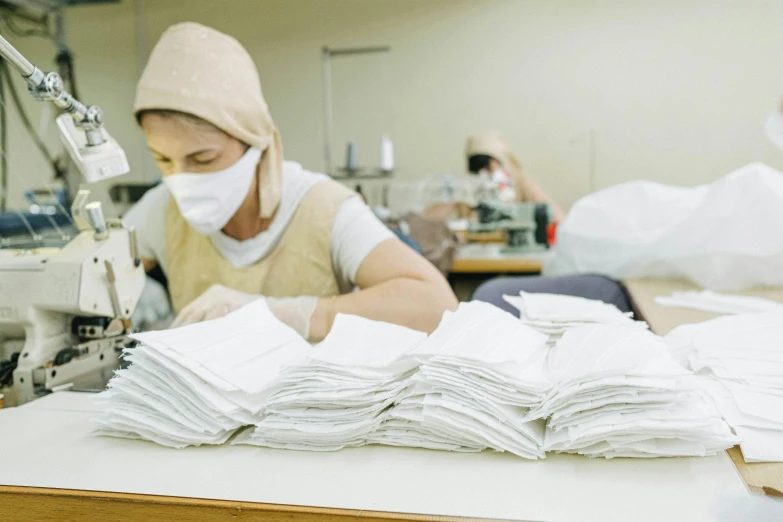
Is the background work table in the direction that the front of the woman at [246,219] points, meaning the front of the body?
no

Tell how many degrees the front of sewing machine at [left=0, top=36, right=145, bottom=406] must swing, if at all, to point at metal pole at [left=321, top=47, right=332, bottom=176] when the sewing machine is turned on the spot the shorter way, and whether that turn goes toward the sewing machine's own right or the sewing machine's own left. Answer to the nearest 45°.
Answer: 0° — it already faces it

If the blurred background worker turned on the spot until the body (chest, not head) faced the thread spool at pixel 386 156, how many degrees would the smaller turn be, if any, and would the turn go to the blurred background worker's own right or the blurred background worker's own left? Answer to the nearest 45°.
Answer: approximately 45° to the blurred background worker's own right

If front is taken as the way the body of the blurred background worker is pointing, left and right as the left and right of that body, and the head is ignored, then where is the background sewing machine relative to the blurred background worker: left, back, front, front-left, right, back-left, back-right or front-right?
front-left

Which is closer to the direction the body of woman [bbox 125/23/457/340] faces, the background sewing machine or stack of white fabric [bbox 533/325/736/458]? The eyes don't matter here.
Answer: the stack of white fabric

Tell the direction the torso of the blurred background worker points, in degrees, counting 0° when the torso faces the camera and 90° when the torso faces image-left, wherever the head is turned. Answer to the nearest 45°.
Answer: approximately 45°

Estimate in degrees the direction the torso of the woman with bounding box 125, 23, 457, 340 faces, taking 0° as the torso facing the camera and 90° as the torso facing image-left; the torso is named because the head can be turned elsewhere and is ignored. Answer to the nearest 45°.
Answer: approximately 45°

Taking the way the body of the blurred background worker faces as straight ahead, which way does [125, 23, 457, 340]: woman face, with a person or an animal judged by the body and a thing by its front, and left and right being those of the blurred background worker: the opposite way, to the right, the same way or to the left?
the same way

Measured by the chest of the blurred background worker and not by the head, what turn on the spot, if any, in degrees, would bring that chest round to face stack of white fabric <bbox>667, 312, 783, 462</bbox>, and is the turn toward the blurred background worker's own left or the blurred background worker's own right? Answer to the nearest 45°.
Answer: approximately 45° to the blurred background worker's own left

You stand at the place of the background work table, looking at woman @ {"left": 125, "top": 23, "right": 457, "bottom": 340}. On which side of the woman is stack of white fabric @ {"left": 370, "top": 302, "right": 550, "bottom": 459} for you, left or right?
left

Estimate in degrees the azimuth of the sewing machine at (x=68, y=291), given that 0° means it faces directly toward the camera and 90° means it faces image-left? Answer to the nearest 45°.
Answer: approximately 225°

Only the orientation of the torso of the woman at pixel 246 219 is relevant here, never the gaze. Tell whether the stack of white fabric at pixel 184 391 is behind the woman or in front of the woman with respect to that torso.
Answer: in front

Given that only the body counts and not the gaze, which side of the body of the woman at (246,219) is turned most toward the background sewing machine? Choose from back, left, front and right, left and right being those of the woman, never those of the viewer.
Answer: back

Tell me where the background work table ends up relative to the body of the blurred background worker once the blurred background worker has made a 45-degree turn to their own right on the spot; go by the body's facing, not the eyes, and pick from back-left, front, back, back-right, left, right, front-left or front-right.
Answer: left

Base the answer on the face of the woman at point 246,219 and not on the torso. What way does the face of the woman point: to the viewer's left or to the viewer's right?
to the viewer's left

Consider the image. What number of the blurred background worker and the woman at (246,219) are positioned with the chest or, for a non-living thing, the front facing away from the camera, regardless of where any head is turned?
0
